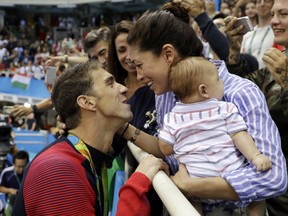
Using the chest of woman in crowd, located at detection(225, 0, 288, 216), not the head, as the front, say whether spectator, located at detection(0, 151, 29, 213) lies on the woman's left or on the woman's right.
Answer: on the woman's right

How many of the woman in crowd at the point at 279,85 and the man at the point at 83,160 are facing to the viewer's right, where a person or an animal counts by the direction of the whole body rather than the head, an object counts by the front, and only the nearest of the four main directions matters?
1

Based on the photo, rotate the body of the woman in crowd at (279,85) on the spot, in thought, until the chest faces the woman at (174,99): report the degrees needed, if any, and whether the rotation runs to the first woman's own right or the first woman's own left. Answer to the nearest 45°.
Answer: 0° — they already face them

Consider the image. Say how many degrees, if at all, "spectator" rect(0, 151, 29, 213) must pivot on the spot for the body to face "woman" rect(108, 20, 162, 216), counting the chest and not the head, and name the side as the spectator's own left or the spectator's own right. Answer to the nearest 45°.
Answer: approximately 45° to the spectator's own right

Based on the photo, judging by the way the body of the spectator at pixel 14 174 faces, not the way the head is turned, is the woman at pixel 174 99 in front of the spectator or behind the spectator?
in front

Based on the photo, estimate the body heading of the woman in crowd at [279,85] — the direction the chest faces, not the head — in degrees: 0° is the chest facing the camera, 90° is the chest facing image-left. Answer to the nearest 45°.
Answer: approximately 45°

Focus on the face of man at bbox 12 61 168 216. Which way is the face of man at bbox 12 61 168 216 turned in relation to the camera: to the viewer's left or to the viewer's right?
to the viewer's right

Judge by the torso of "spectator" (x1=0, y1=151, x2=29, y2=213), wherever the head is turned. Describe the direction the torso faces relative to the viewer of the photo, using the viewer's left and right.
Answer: facing the viewer and to the right of the viewer
